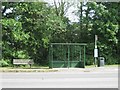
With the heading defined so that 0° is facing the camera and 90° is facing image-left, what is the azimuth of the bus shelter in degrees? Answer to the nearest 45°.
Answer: approximately 0°
